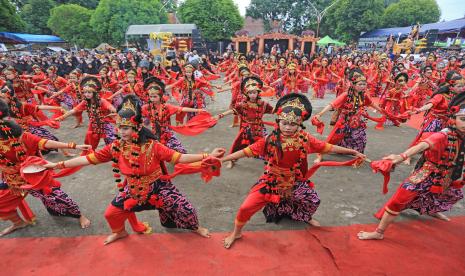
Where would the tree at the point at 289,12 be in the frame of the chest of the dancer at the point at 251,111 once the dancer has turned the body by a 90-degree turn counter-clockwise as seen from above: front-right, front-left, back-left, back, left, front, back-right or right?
left

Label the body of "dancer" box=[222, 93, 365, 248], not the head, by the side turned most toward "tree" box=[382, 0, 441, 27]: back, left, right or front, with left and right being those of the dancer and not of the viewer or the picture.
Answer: back

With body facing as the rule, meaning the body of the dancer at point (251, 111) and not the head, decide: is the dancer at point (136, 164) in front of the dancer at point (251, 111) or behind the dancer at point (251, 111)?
in front

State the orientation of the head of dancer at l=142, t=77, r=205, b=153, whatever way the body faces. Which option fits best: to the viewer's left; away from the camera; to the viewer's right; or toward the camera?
toward the camera

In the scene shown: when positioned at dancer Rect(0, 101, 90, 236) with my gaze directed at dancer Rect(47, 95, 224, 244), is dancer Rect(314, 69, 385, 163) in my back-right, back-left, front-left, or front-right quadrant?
front-left

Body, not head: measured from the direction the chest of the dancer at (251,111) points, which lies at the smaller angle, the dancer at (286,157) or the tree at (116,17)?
the dancer

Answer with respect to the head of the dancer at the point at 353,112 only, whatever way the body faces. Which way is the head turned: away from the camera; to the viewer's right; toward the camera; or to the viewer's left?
toward the camera

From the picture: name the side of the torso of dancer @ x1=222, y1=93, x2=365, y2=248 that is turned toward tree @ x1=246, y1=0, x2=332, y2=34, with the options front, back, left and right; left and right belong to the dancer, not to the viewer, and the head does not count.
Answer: back

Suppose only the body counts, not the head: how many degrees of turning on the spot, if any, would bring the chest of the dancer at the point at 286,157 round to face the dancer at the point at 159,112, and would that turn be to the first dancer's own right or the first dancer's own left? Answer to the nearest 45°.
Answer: approximately 135° to the first dancer's own right

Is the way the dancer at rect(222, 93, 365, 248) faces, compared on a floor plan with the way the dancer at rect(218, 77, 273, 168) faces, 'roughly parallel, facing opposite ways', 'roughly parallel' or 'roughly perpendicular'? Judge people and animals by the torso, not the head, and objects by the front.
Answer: roughly parallel

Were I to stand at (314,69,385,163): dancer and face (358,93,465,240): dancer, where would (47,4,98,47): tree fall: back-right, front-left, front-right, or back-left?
back-right

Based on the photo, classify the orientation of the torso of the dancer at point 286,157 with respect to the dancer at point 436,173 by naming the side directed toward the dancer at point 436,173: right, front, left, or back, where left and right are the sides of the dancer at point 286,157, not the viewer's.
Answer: left

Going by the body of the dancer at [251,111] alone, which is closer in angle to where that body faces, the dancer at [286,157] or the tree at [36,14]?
the dancer

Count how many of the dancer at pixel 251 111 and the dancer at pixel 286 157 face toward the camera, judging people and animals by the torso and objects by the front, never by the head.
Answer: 2

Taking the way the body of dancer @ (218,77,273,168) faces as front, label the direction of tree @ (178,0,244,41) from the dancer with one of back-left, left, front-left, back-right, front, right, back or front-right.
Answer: back

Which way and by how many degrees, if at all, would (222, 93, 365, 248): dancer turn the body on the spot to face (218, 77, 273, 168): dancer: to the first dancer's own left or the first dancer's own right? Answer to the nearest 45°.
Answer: approximately 180°

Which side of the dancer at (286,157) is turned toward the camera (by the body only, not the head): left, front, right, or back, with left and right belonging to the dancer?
front
